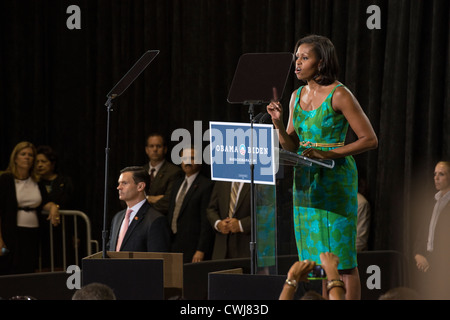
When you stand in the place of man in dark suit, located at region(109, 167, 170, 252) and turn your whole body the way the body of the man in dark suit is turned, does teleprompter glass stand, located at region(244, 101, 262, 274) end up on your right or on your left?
on your left

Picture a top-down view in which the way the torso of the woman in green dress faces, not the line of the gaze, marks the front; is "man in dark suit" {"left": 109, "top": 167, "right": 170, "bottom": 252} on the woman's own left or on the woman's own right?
on the woman's own right

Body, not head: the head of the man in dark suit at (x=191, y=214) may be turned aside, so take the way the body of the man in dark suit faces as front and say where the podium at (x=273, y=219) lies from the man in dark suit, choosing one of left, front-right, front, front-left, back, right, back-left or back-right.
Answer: front-left

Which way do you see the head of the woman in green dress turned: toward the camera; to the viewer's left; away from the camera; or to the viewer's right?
to the viewer's left

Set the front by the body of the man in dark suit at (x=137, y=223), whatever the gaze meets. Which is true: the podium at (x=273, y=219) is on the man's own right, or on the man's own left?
on the man's own left

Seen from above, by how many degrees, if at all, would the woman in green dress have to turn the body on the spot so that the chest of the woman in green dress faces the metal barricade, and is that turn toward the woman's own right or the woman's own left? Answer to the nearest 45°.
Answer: approximately 90° to the woman's own right

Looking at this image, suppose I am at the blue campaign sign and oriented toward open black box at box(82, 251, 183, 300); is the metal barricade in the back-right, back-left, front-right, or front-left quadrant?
front-right

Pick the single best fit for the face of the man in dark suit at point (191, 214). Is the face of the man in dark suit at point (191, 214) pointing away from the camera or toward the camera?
toward the camera

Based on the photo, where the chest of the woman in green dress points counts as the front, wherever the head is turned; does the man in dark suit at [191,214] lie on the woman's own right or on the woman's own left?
on the woman's own right

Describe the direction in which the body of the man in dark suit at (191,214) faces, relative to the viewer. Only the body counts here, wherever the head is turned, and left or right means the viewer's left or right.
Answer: facing the viewer and to the left of the viewer

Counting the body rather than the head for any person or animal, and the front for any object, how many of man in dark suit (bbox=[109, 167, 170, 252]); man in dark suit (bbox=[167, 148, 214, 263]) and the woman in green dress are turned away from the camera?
0
